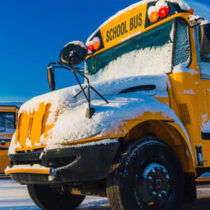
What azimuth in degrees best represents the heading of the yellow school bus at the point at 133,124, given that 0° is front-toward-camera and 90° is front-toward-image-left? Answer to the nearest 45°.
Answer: approximately 45°

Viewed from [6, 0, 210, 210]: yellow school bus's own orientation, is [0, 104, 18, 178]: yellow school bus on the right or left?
on its right
